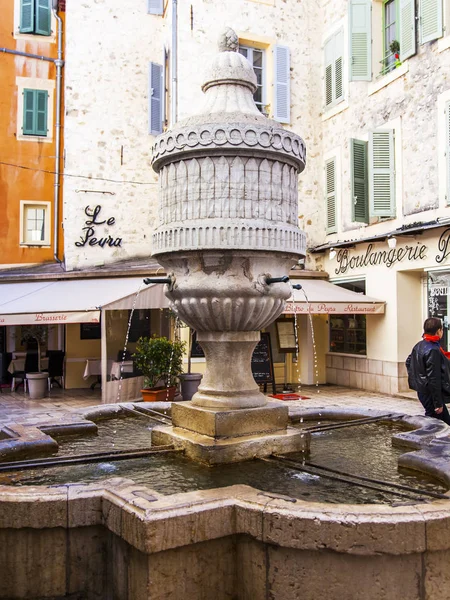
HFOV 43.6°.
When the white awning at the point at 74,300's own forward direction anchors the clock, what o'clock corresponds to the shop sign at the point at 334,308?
The shop sign is roughly at 9 o'clock from the white awning.

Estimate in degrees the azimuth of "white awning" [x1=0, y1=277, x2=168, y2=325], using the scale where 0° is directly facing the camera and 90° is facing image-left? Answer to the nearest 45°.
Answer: approximately 0°

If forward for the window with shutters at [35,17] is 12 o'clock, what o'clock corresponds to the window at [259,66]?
The window is roughly at 10 o'clock from the window with shutters.

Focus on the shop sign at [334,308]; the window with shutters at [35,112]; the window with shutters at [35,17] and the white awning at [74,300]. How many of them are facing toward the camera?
4

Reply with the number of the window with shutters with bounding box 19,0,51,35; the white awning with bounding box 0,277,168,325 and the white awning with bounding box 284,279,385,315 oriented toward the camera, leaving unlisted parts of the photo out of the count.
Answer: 3

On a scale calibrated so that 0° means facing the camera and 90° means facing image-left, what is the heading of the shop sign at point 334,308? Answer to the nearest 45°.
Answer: approximately 0°

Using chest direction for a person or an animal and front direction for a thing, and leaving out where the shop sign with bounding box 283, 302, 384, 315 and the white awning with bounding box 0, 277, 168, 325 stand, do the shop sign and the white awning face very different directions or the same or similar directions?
same or similar directions

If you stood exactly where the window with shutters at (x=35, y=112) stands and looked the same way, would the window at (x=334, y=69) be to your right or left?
on your left

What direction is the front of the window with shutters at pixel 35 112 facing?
toward the camera

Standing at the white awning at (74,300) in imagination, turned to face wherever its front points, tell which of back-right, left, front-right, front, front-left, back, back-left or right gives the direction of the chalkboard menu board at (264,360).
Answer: left
